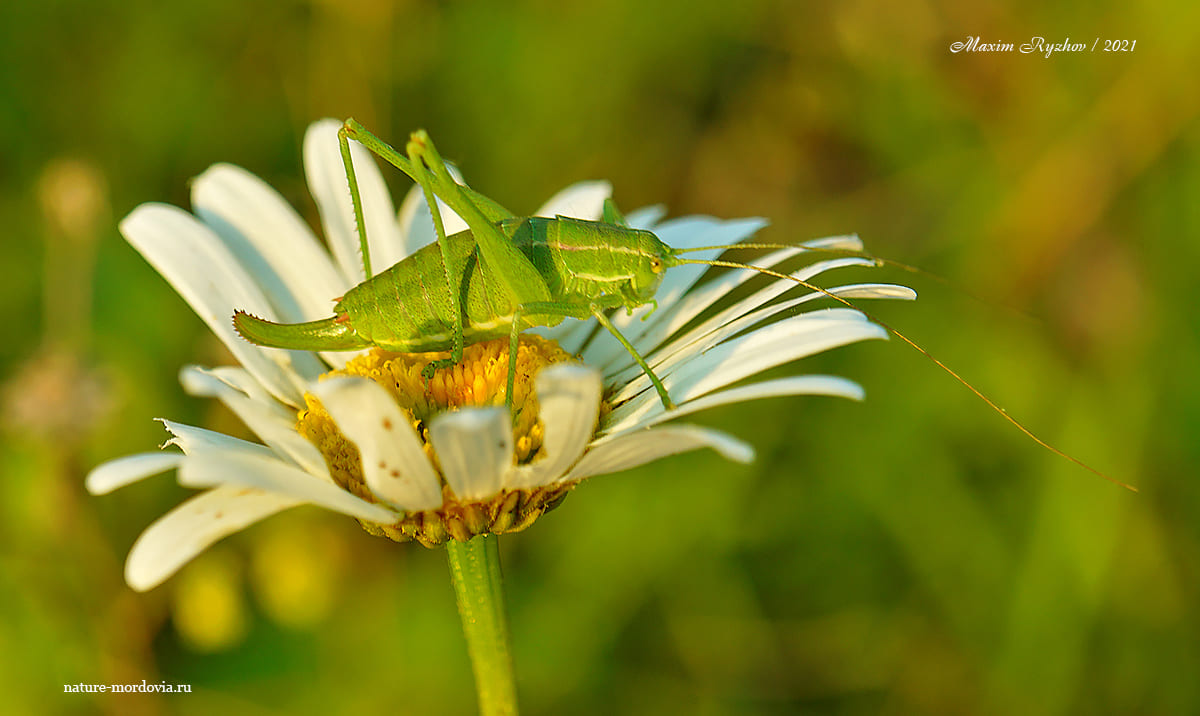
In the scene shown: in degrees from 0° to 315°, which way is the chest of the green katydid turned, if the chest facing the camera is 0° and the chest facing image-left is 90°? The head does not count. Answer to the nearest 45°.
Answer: approximately 270°
